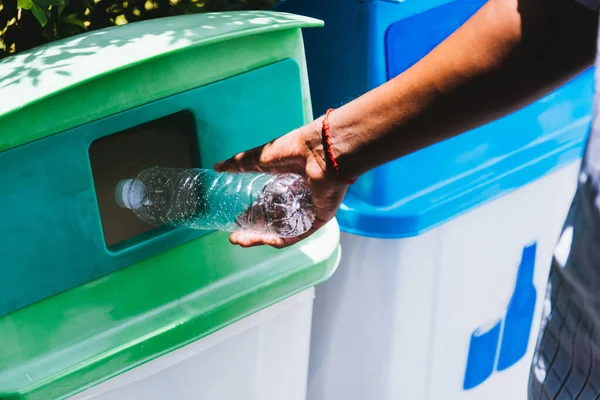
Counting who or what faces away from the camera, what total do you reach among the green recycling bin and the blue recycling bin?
0

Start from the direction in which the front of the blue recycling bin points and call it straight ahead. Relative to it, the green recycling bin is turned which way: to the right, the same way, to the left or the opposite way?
the same way

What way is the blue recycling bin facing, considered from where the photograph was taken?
facing the viewer and to the right of the viewer

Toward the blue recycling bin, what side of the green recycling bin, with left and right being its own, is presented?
left

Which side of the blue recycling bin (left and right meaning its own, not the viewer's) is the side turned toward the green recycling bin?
right
